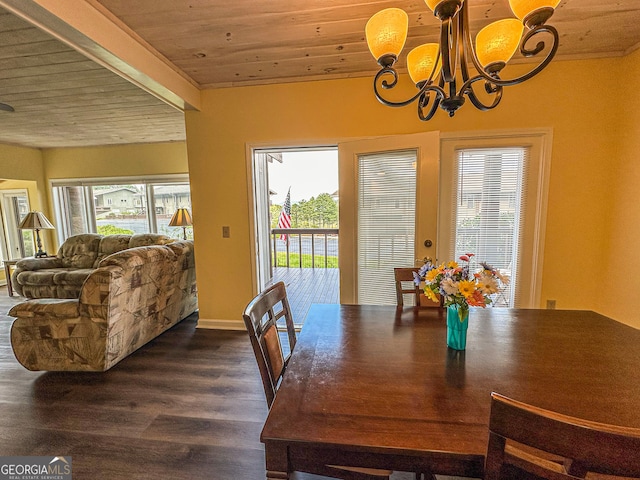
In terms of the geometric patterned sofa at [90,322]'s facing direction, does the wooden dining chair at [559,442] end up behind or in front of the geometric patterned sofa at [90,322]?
behind

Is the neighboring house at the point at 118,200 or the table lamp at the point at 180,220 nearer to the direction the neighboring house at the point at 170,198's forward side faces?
the table lamp

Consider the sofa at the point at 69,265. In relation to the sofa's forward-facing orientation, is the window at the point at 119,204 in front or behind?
behind

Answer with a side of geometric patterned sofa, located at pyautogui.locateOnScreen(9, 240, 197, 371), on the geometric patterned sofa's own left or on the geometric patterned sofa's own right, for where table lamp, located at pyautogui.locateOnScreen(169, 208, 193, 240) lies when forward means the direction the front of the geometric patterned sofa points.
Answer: on the geometric patterned sofa's own right

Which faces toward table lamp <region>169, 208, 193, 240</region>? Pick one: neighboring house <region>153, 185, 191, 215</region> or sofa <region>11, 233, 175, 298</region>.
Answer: the neighboring house

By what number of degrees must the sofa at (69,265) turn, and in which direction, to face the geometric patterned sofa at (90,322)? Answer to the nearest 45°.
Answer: approximately 45° to its left

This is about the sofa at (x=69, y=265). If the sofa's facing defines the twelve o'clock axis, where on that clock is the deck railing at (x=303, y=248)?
The deck railing is roughly at 8 o'clock from the sofa.

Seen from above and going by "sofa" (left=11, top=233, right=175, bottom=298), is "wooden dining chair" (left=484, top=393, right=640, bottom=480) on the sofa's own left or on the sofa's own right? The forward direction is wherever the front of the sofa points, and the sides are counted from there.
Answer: on the sofa's own left

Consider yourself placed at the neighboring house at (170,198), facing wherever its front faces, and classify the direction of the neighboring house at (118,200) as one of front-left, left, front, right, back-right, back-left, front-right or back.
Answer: back-right

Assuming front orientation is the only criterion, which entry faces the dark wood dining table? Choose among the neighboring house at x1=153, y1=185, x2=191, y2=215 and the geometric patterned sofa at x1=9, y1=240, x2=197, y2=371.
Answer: the neighboring house

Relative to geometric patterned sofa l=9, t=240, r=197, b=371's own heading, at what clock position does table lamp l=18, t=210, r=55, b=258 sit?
The table lamp is roughly at 1 o'clock from the geometric patterned sofa.

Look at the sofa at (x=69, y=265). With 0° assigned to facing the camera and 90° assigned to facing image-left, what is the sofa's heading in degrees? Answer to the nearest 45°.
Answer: approximately 45°
